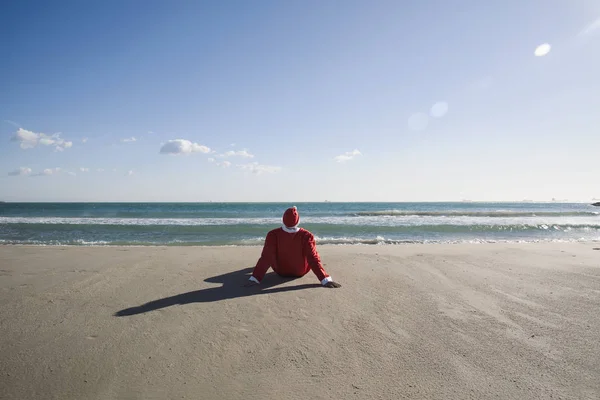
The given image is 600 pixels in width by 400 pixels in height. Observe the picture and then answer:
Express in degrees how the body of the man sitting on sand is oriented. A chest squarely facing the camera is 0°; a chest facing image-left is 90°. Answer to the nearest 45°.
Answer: approximately 180°

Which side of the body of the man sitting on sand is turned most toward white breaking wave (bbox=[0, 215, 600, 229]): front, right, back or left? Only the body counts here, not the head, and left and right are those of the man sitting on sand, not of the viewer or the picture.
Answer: front

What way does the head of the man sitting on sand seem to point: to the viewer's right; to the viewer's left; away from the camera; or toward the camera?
away from the camera
